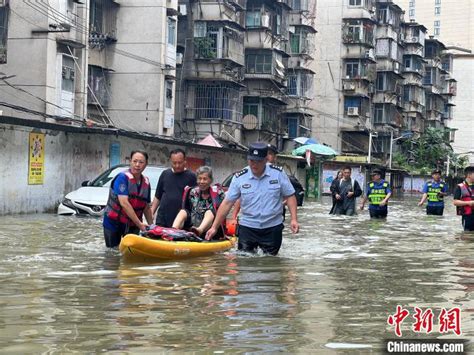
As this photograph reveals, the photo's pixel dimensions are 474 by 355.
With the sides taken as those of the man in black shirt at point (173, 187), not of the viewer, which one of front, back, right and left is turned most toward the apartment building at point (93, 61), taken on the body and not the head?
back

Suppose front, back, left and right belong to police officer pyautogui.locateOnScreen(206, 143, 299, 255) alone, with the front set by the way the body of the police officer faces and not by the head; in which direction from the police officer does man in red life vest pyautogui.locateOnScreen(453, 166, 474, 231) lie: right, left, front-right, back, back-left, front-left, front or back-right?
back-left

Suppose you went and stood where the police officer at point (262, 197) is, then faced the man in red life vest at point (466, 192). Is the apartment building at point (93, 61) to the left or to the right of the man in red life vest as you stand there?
left

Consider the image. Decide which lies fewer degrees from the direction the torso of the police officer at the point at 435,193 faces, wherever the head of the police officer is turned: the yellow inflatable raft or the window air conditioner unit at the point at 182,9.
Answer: the yellow inflatable raft

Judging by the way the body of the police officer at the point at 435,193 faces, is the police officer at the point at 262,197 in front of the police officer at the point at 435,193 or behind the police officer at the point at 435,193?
in front

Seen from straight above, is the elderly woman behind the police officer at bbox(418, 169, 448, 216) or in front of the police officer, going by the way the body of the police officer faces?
in front
